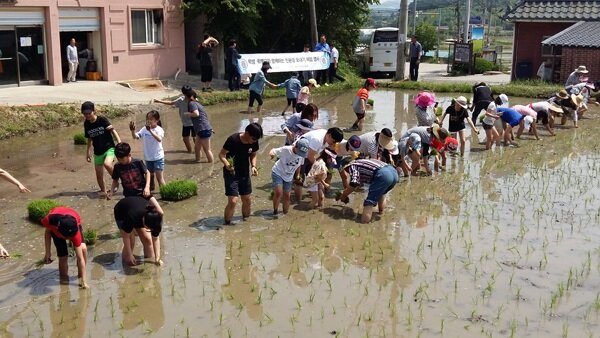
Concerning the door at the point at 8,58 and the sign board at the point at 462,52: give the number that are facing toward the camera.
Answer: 2

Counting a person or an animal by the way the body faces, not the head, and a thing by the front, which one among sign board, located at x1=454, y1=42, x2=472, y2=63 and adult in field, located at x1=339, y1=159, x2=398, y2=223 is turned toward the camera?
the sign board

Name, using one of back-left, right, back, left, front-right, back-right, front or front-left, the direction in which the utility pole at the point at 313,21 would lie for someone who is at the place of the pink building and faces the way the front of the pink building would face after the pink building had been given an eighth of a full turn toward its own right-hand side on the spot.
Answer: back-left

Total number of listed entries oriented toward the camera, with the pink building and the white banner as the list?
2

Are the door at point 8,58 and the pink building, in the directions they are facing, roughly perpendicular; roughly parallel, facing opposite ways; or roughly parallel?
roughly parallel

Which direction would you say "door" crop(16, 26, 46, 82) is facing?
toward the camera

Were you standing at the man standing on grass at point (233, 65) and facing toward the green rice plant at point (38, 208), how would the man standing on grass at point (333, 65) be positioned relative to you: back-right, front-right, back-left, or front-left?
back-left

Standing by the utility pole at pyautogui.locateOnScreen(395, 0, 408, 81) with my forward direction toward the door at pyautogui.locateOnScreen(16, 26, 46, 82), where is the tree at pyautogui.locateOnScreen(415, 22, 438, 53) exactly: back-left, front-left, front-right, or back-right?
back-right

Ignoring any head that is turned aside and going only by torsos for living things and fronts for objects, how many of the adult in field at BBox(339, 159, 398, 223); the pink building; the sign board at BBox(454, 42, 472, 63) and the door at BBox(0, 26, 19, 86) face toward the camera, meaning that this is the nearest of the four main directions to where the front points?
3

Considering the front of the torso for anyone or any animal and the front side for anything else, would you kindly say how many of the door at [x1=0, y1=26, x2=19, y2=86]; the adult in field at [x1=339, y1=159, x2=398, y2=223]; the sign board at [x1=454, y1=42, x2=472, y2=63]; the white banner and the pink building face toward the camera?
4

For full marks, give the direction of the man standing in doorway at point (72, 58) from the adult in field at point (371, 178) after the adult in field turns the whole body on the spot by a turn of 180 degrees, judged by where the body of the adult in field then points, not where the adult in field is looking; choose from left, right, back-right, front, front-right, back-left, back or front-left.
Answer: back

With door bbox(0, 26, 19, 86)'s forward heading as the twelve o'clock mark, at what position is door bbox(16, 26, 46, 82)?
door bbox(16, 26, 46, 82) is roughly at 8 o'clock from door bbox(0, 26, 19, 86).

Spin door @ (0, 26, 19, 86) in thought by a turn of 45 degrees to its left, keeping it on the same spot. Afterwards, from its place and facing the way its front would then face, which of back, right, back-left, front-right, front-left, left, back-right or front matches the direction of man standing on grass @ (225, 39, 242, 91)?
front-left

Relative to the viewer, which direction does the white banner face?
toward the camera

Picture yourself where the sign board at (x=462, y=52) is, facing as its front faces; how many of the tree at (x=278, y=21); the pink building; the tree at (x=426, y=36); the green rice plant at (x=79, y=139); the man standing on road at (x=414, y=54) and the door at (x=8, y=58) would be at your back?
1

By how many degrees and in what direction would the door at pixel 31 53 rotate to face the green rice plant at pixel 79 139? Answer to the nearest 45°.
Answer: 0° — it already faces it

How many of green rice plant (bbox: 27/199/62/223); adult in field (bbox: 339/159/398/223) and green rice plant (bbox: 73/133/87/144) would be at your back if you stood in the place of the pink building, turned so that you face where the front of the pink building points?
0

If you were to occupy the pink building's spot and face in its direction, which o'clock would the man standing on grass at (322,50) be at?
The man standing on grass is roughly at 9 o'clock from the pink building.

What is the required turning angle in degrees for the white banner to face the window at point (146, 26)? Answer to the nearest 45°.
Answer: approximately 90° to its right

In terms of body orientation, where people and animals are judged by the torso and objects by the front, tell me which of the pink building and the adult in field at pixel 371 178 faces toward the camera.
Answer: the pink building
